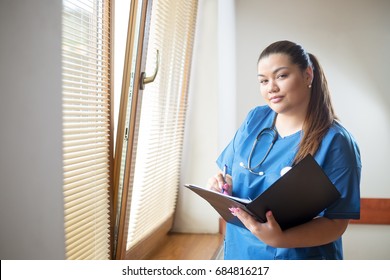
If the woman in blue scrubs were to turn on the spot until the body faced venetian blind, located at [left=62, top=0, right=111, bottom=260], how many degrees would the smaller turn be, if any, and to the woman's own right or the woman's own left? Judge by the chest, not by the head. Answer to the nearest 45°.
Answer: approximately 45° to the woman's own right

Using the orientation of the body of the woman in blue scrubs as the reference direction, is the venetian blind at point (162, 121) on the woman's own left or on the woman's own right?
on the woman's own right

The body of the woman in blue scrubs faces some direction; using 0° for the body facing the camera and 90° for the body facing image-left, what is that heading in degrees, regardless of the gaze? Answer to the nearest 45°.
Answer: approximately 45°
